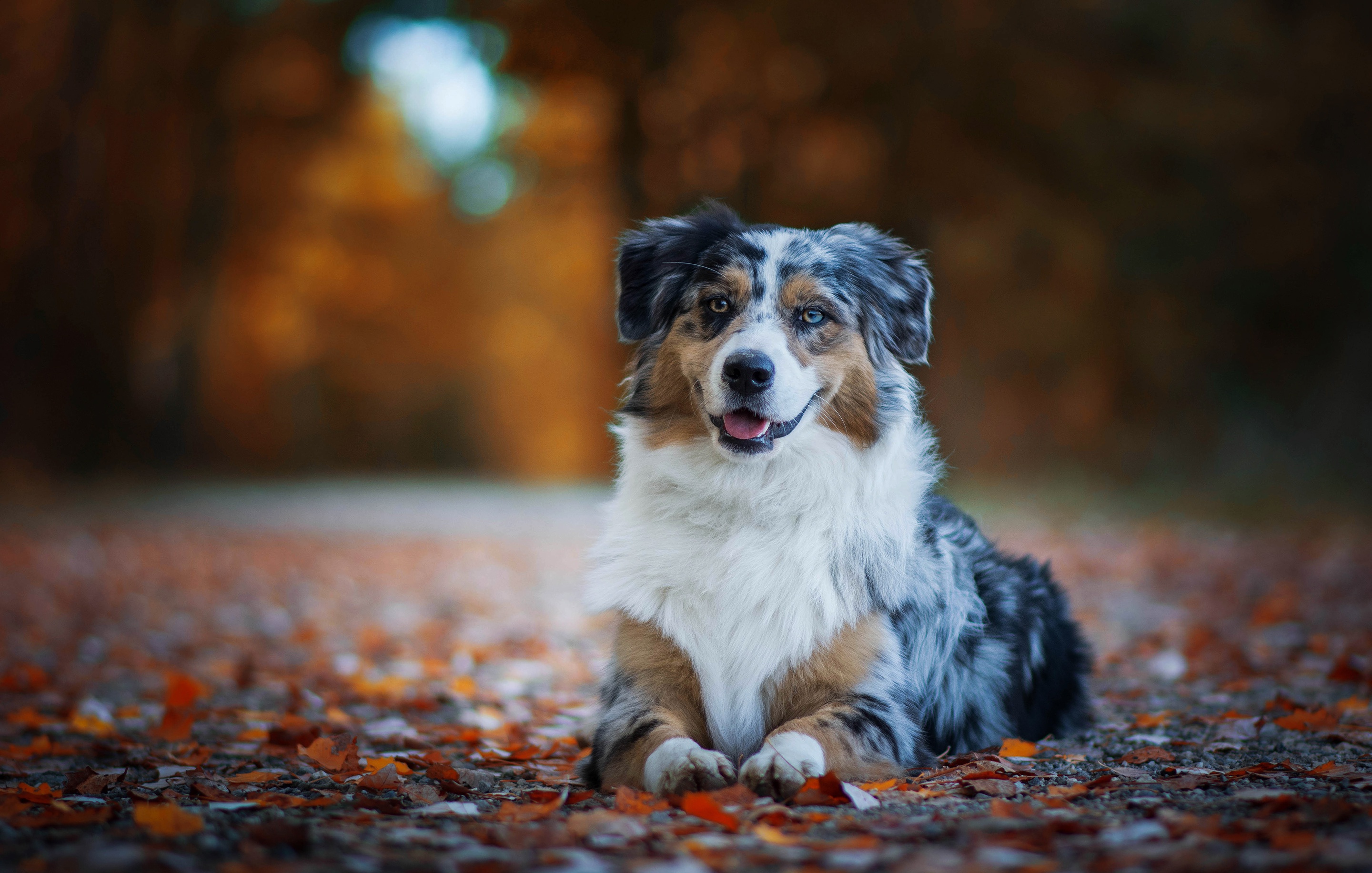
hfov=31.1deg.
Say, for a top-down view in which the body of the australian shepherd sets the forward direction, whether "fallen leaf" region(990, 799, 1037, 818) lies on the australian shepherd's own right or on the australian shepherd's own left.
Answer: on the australian shepherd's own left

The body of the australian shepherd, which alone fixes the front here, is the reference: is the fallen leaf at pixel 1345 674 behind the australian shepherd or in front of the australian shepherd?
behind

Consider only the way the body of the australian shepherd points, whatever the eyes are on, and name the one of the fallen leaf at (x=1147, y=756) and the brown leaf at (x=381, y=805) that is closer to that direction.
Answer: the brown leaf

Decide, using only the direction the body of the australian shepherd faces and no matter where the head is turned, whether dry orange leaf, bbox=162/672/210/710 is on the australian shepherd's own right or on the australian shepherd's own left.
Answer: on the australian shepherd's own right

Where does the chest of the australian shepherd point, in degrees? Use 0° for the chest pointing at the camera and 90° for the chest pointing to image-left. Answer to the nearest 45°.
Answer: approximately 45°

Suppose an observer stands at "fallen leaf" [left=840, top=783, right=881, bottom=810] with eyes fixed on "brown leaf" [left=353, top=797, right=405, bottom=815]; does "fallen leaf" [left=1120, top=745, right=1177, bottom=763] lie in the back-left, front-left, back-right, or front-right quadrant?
back-right
